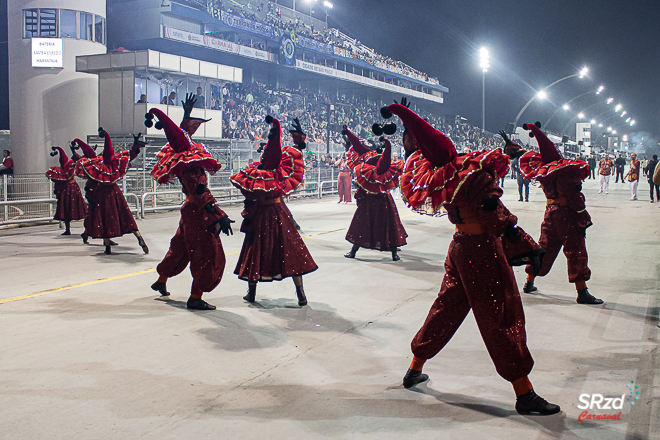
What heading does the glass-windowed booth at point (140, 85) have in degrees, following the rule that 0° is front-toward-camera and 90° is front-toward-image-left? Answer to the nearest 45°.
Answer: approximately 315°

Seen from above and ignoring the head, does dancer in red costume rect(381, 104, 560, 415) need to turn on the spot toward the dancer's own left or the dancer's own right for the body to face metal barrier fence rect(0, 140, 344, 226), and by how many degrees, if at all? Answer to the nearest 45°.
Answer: approximately 90° to the dancer's own left

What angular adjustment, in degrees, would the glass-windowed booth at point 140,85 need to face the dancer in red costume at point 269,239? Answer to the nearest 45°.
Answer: approximately 45° to its right

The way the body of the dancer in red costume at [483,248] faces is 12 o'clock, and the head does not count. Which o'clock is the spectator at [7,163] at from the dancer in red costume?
The spectator is roughly at 9 o'clock from the dancer in red costume.

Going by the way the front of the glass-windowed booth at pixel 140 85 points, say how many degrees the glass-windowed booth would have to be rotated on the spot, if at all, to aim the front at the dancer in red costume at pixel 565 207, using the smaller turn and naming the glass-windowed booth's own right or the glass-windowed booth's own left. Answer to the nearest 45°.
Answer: approximately 45° to the glass-windowed booth's own right

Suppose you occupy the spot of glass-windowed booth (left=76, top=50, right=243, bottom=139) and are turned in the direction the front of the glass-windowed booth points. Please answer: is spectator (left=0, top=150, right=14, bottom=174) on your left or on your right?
on your right

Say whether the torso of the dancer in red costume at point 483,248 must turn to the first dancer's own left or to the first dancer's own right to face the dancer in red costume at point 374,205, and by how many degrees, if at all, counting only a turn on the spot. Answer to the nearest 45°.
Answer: approximately 45° to the first dancer's own left
